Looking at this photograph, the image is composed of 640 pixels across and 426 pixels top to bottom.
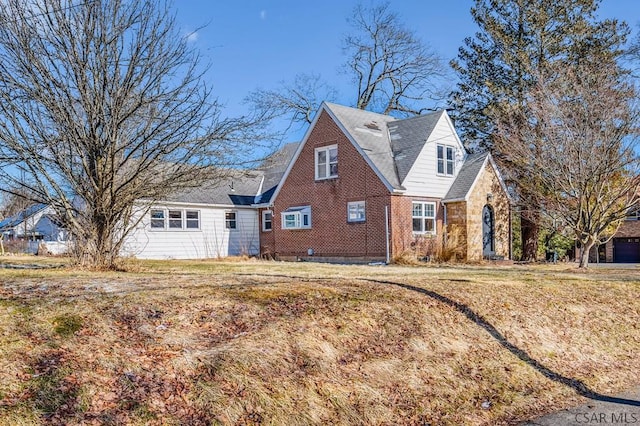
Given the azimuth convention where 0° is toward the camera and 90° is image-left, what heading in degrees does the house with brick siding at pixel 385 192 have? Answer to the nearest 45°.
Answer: approximately 315°

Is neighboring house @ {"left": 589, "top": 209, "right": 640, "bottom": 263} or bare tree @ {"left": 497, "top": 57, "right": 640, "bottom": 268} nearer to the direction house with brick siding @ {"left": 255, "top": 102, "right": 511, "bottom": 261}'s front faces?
the bare tree

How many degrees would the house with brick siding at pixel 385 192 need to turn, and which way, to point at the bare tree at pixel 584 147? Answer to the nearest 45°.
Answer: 0° — it already faces it

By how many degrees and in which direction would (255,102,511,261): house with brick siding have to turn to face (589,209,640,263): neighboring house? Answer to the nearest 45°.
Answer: approximately 90° to its left
